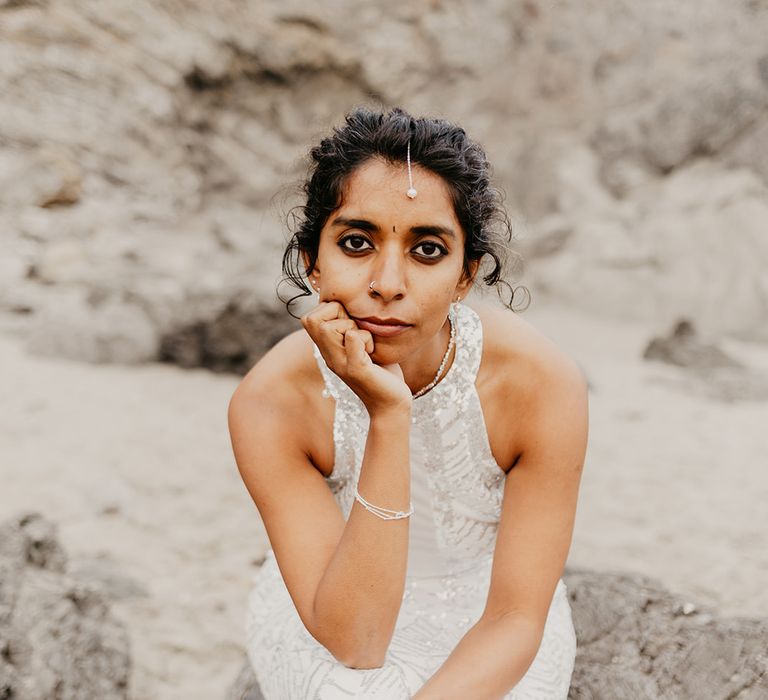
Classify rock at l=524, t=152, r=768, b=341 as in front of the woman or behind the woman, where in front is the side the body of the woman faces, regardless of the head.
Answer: behind

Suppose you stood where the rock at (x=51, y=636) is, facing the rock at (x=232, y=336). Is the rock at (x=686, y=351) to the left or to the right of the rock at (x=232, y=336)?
right

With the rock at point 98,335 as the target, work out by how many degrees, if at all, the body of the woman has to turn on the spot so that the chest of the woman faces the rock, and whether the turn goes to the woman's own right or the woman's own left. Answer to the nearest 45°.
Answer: approximately 135° to the woman's own right

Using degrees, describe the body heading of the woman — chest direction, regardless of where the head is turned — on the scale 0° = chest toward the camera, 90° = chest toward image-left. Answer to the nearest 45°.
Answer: approximately 0°

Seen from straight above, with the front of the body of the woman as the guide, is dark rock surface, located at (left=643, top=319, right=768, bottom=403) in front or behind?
behind

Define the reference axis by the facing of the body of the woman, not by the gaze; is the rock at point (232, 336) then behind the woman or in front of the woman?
behind
